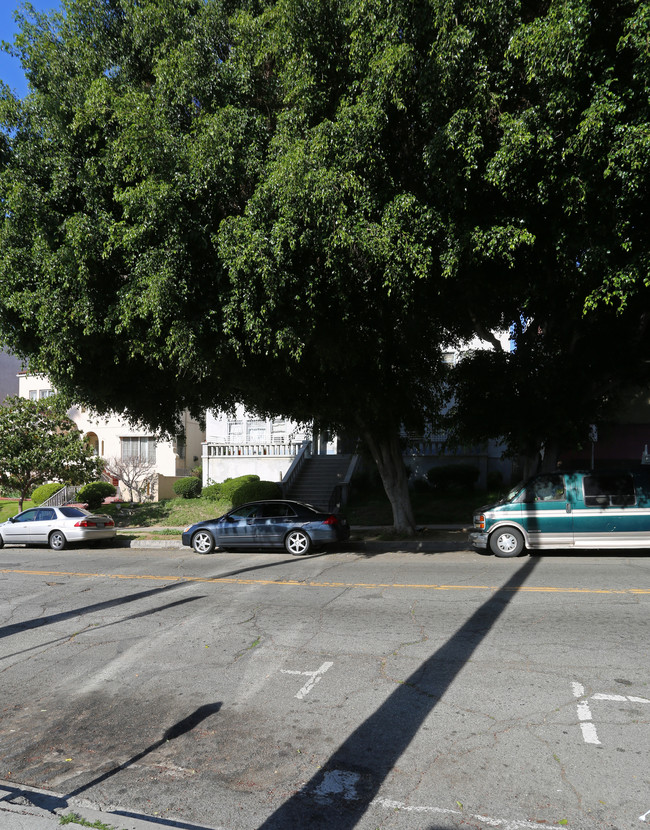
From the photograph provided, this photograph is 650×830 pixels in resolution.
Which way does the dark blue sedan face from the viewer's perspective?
to the viewer's left

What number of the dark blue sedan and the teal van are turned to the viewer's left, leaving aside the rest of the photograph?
2

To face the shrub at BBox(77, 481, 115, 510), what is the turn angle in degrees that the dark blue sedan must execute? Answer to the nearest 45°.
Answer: approximately 45° to its right

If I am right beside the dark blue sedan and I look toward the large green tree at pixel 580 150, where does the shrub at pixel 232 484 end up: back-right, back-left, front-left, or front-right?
back-left

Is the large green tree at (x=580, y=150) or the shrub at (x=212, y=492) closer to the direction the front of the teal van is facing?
the shrub

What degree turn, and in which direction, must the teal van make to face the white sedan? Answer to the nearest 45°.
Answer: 0° — it already faces it

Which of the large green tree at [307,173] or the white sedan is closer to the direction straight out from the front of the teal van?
the white sedan

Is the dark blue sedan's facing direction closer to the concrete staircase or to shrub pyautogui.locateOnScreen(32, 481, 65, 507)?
the shrub

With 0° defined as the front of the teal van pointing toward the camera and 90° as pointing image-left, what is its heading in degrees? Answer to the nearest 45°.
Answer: approximately 90°

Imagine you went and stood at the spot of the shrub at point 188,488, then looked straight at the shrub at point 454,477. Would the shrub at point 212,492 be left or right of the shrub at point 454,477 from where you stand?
right

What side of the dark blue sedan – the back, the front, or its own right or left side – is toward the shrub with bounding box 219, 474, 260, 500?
right

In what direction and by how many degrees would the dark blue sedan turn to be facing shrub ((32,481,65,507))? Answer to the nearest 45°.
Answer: approximately 45° to its right

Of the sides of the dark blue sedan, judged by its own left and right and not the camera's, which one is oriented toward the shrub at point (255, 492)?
right
